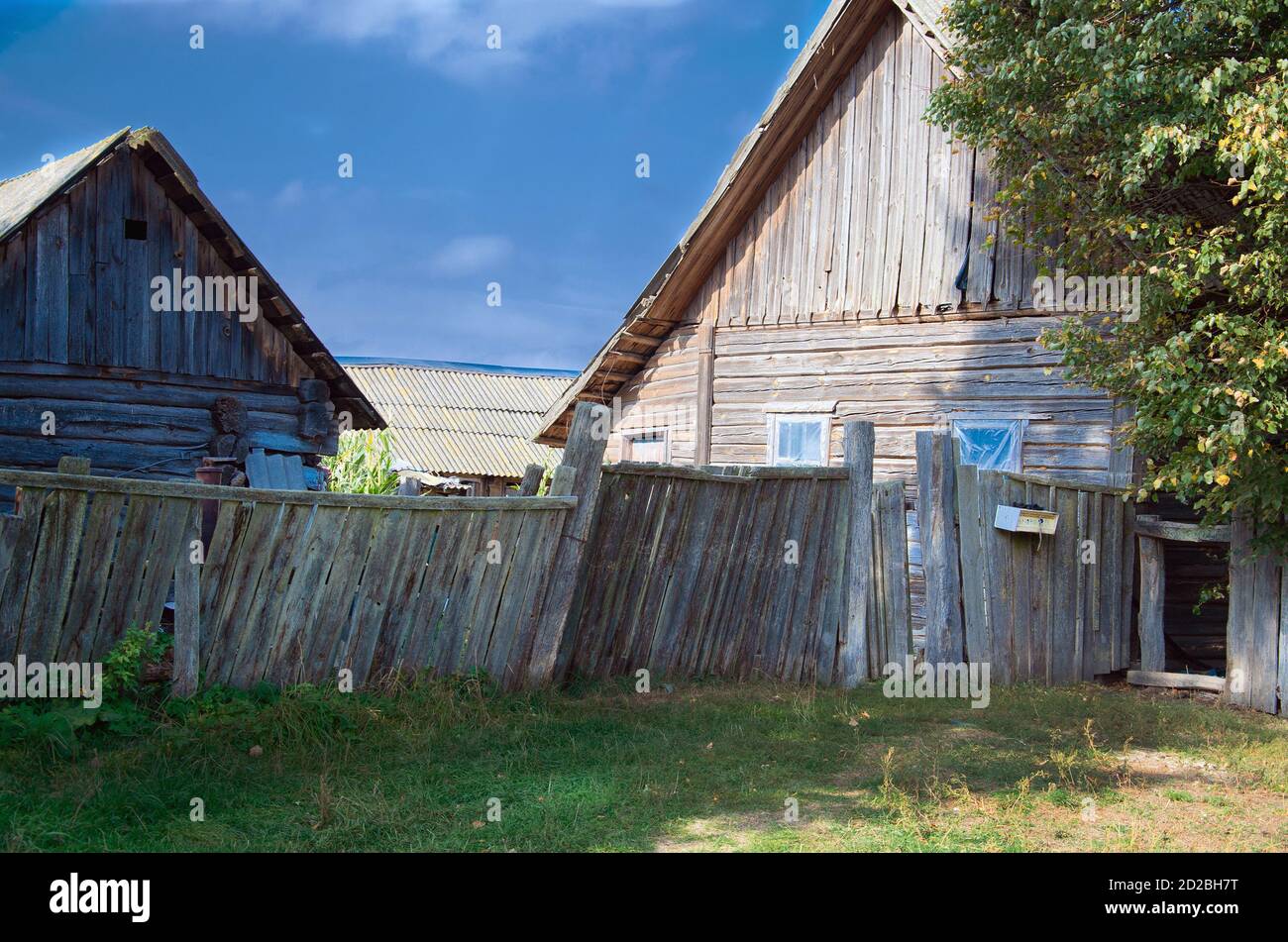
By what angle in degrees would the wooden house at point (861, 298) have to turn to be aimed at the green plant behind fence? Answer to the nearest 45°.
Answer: approximately 135° to its right

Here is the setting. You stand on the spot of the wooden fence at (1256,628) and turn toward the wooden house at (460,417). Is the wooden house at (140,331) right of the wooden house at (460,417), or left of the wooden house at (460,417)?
left

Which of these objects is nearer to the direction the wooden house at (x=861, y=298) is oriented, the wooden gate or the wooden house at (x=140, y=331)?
the wooden gate

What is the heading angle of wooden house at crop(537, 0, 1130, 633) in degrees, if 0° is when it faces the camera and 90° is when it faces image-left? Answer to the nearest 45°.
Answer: approximately 0°

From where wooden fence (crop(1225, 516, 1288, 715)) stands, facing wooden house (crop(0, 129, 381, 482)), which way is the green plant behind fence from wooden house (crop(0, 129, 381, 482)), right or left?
right

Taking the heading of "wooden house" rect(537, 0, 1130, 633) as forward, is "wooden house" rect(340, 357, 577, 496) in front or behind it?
behind

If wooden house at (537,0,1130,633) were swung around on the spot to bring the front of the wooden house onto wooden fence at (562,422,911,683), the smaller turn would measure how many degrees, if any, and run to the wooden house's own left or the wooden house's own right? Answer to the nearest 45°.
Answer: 0° — it already faces it

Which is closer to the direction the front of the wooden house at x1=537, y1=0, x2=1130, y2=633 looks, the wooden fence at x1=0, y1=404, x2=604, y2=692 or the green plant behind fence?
the wooden fence

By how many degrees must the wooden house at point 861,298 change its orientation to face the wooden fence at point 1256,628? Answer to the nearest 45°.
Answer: approximately 45° to its left

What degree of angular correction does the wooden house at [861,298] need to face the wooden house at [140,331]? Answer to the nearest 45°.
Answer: approximately 90° to its right

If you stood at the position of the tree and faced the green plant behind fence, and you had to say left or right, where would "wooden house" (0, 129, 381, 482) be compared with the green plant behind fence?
left
